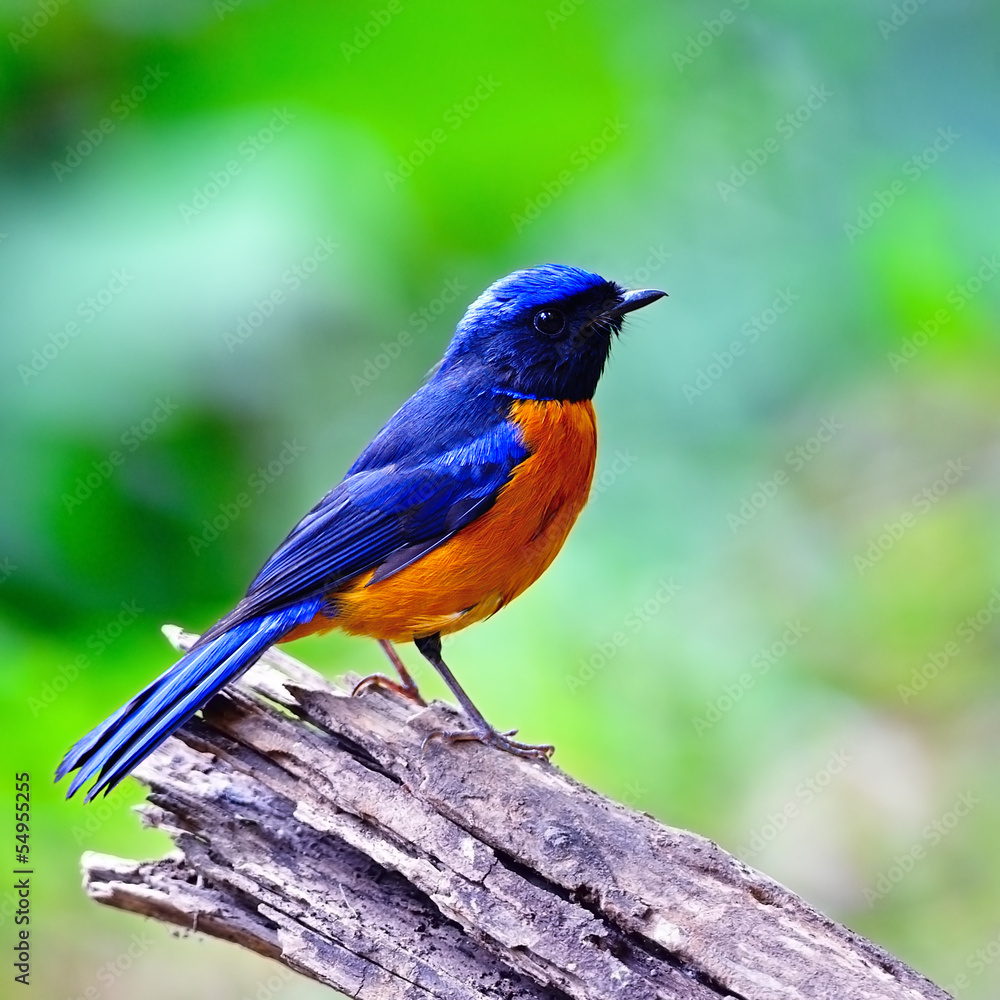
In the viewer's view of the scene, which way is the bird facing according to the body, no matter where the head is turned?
to the viewer's right
